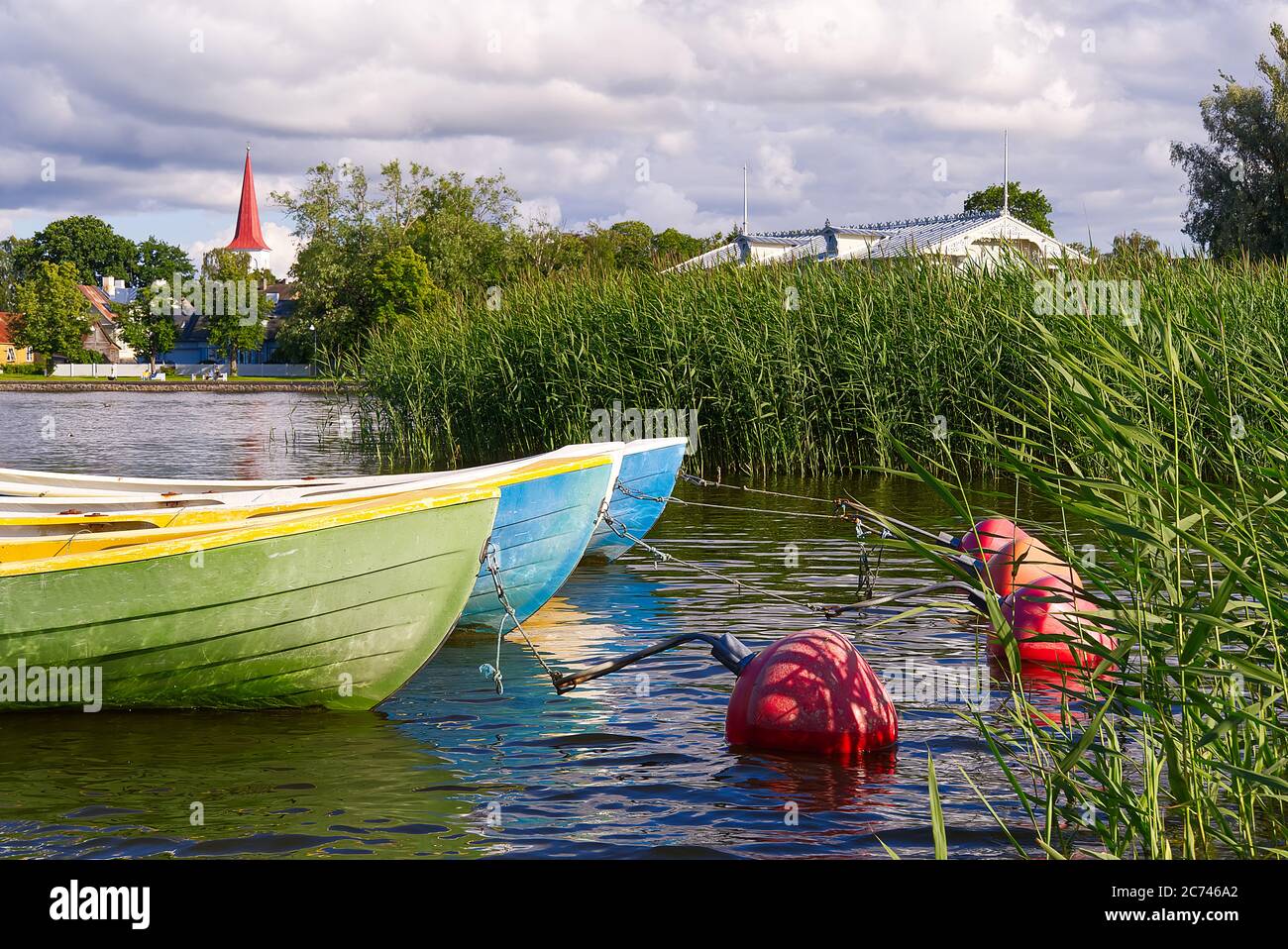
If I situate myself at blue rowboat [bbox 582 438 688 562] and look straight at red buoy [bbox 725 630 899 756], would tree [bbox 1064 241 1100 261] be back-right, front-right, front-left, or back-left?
back-left

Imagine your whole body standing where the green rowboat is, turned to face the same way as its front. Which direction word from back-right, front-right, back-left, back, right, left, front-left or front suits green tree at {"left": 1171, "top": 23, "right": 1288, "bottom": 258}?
front-left

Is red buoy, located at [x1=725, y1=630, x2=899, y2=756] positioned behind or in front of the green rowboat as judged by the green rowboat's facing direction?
in front

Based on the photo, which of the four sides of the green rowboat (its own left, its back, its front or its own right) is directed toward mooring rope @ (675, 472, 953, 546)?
front

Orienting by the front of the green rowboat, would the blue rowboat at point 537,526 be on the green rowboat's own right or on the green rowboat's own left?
on the green rowboat's own left

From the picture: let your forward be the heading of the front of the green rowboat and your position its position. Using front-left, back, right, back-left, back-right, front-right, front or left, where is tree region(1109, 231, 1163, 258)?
front-left

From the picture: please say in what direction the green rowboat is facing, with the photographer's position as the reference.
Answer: facing to the right of the viewer

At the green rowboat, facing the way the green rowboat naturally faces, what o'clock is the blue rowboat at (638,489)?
The blue rowboat is roughly at 10 o'clock from the green rowboat.
